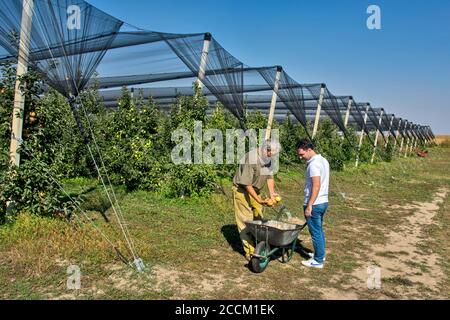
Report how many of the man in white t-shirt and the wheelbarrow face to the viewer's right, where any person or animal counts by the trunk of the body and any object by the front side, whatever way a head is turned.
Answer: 0

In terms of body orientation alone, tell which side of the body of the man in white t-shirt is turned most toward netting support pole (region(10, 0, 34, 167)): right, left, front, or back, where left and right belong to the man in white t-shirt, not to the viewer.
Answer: front

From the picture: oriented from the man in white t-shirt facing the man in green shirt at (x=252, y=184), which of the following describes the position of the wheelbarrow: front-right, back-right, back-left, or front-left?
front-left

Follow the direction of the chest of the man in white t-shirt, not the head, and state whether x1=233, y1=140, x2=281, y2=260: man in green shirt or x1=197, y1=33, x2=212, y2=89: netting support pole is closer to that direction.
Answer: the man in green shirt

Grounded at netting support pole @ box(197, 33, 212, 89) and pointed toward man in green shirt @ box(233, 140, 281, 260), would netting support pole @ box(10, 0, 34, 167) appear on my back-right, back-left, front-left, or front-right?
front-right

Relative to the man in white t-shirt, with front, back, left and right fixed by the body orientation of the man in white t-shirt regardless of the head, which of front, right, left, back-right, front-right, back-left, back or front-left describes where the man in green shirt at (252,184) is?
front

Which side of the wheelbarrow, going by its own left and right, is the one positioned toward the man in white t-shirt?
back

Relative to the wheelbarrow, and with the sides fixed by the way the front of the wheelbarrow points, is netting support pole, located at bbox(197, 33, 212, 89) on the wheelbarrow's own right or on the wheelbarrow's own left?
on the wheelbarrow's own right

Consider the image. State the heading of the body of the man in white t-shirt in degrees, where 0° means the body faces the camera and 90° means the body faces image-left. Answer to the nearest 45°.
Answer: approximately 90°

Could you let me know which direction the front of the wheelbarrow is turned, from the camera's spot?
facing the viewer and to the left of the viewer

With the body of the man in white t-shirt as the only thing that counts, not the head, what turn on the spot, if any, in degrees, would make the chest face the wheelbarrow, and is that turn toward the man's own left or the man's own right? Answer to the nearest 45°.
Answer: approximately 45° to the man's own left

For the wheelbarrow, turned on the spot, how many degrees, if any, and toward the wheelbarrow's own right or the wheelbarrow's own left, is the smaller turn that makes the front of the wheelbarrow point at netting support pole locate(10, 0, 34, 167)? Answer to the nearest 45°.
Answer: approximately 45° to the wheelbarrow's own right

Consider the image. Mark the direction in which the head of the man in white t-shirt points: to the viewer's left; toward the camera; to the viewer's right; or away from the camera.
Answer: to the viewer's left

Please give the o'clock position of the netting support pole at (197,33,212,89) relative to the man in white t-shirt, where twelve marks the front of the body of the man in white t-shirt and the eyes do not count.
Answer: The netting support pole is roughly at 2 o'clock from the man in white t-shirt.
